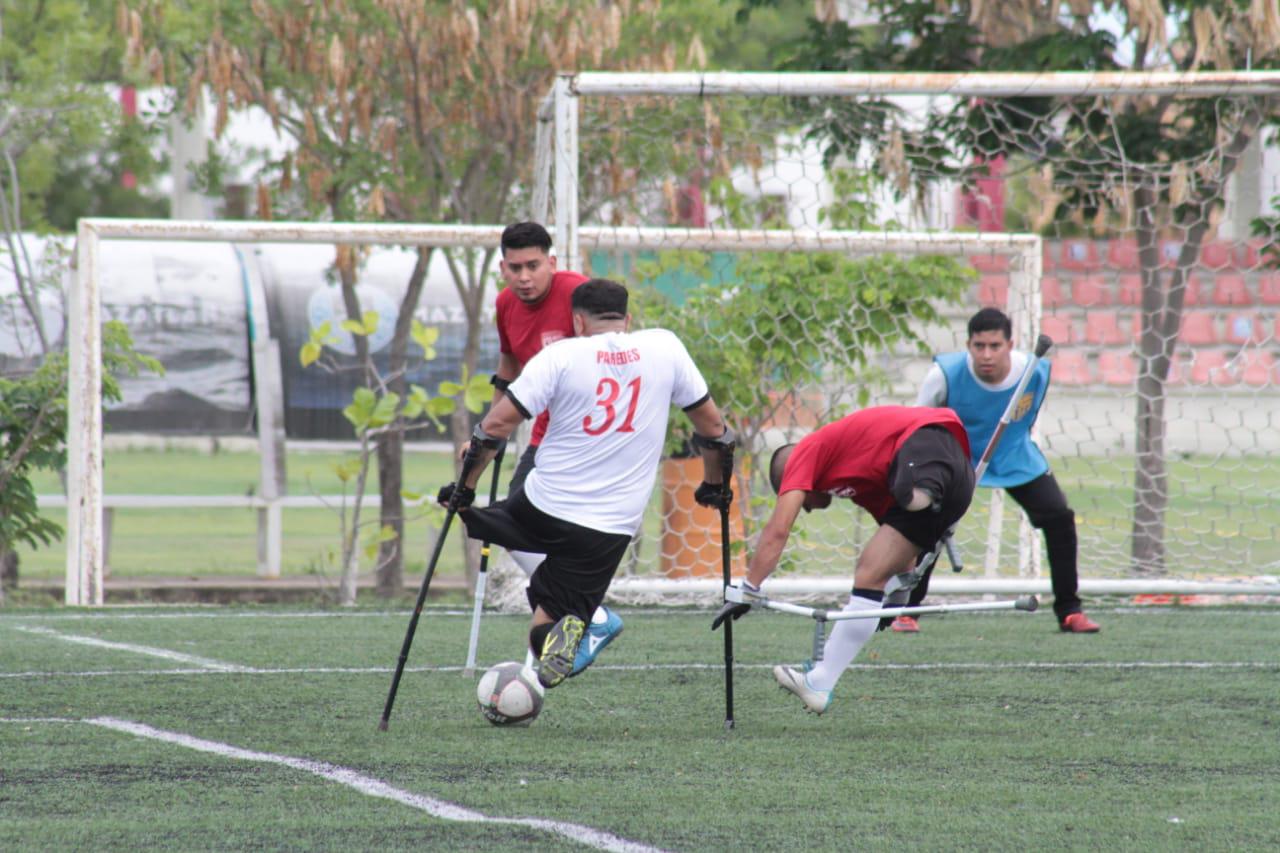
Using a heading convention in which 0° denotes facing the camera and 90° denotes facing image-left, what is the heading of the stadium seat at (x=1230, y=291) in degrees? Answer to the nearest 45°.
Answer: approximately 0°

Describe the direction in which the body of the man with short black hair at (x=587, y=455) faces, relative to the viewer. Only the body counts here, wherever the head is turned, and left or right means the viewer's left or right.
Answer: facing away from the viewer

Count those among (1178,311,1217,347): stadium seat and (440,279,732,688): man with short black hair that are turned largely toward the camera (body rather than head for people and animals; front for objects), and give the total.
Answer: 1

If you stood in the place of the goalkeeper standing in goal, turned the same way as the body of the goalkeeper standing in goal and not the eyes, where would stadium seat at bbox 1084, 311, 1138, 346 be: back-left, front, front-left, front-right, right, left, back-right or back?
back

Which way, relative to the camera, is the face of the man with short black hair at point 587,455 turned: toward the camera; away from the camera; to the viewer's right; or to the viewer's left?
away from the camera

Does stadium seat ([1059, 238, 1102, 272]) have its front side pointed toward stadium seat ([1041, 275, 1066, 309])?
yes

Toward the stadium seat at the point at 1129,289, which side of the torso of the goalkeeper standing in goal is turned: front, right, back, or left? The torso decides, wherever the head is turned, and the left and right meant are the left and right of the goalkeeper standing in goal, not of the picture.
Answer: back

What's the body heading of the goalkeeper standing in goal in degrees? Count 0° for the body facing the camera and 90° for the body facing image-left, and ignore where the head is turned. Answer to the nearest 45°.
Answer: approximately 0°

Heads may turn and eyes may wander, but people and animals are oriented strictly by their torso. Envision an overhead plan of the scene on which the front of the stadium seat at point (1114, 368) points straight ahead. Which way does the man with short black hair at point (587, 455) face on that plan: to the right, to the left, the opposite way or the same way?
the opposite way
